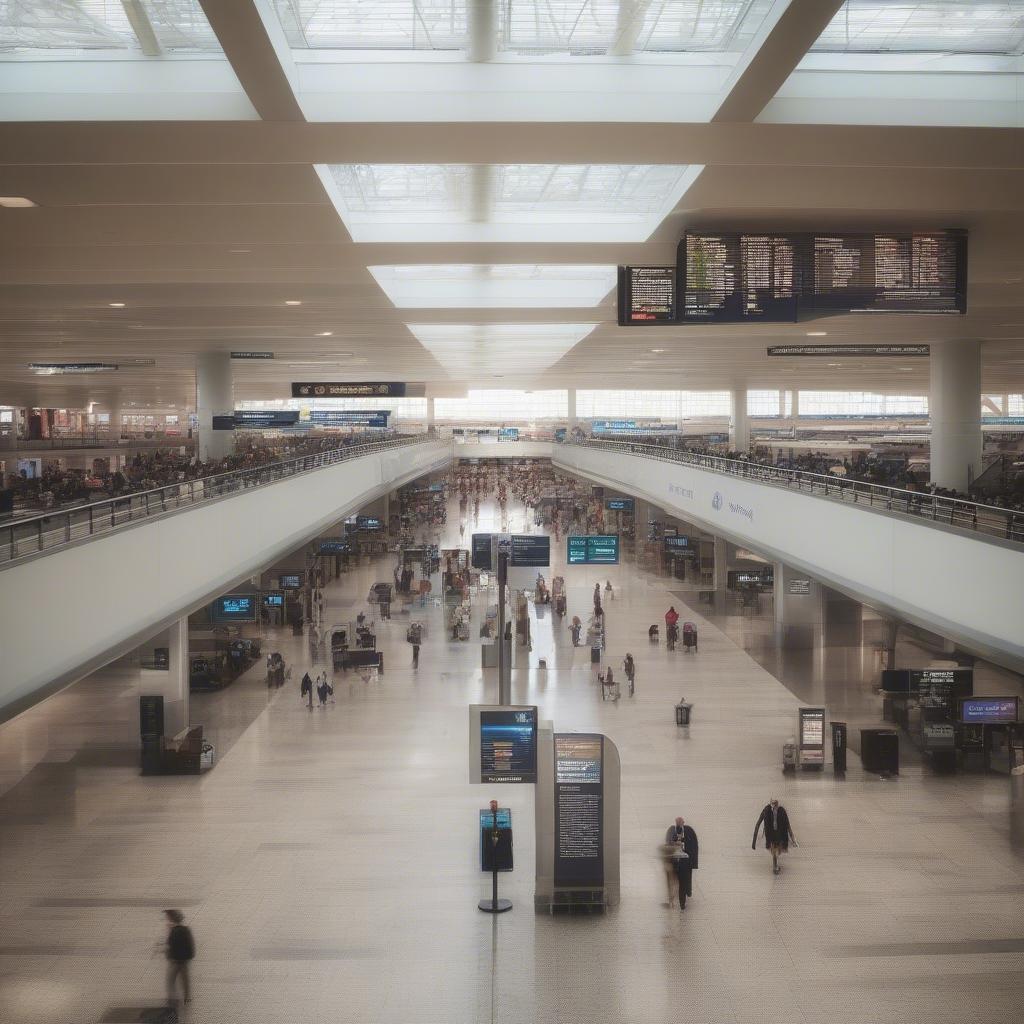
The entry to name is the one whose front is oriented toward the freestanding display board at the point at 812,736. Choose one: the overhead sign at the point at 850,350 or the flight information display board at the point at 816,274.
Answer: the overhead sign

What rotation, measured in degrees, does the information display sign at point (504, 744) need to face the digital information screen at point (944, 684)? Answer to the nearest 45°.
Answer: approximately 135° to its left

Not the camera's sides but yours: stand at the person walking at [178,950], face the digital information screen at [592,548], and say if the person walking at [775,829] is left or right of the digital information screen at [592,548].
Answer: right

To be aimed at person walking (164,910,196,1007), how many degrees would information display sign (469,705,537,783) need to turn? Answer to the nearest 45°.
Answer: approximately 45° to its right
